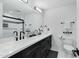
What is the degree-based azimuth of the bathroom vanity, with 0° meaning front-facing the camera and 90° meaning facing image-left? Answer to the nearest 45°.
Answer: approximately 315°
